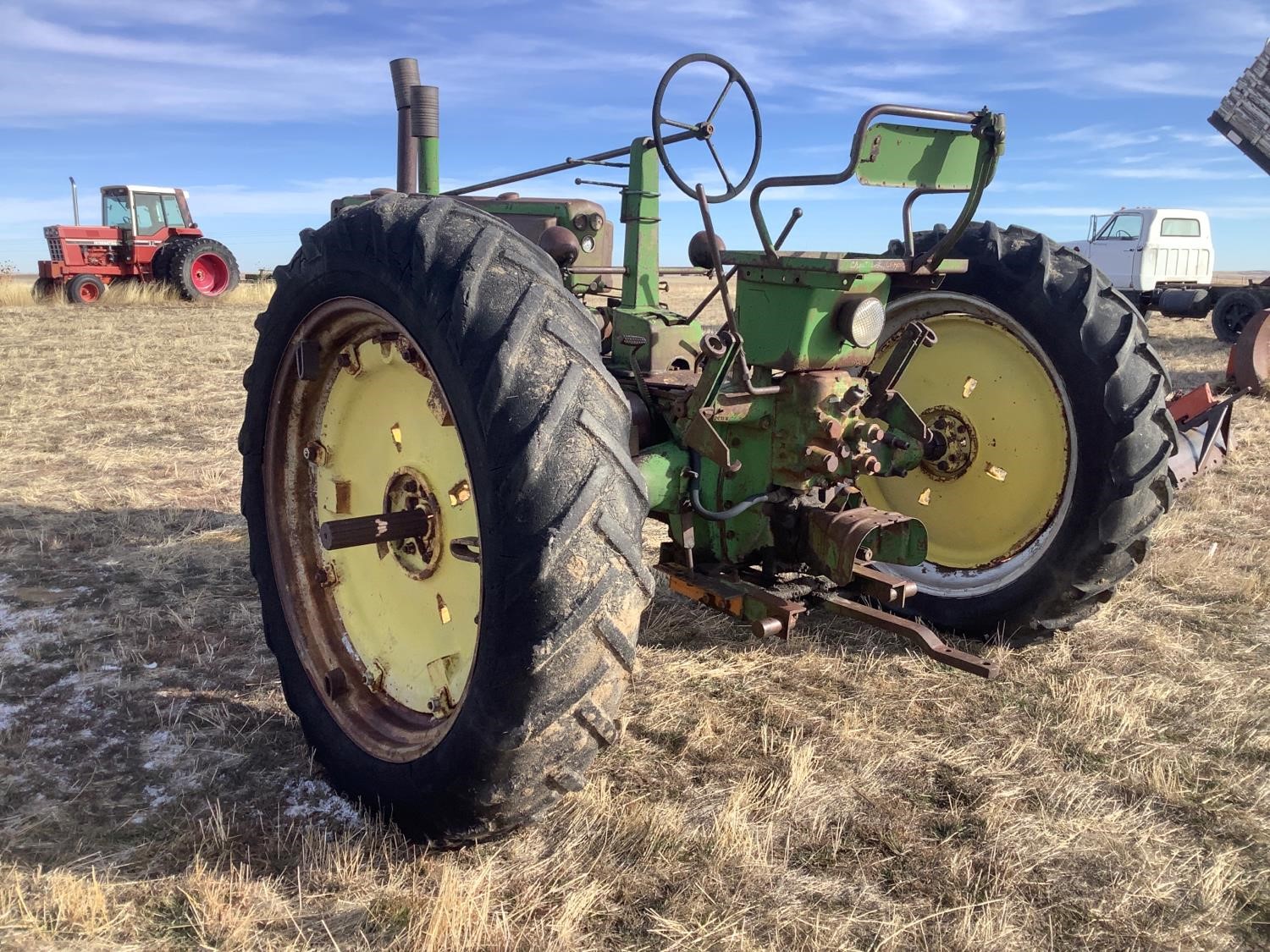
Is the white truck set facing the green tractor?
no

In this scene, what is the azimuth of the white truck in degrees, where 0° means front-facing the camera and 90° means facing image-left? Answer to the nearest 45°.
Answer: approximately 135°

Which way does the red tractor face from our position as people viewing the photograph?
facing the viewer and to the left of the viewer

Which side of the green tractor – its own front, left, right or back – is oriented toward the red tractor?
front

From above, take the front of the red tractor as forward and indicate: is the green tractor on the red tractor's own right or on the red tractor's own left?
on the red tractor's own left

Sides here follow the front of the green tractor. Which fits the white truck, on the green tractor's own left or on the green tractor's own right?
on the green tractor's own right

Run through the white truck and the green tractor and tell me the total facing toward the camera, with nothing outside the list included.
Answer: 0

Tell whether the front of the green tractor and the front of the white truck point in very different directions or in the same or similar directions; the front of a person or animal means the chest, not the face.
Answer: same or similar directions

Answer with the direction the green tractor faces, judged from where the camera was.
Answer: facing away from the viewer and to the left of the viewer
